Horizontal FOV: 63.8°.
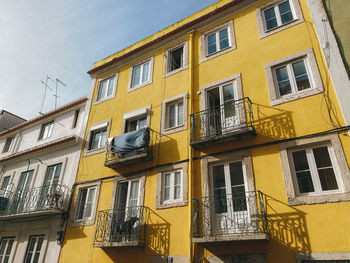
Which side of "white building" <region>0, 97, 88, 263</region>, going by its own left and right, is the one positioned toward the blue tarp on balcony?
left

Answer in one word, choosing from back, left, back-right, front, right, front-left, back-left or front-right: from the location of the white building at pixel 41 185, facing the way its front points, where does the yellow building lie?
left

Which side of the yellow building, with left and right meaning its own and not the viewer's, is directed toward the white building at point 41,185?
right

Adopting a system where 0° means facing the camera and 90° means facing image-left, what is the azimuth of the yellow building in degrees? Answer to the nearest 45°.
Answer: approximately 45°

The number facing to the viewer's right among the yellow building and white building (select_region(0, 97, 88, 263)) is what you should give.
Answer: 0

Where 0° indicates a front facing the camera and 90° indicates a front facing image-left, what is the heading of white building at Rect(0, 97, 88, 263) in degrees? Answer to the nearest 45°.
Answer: approximately 45°

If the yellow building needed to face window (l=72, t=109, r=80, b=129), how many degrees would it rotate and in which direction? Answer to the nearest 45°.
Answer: approximately 90° to its right
